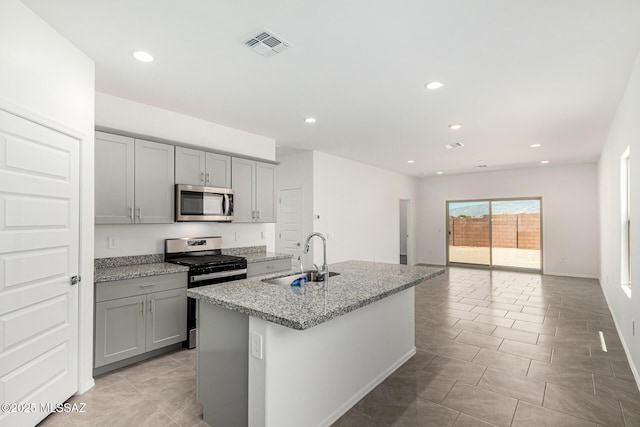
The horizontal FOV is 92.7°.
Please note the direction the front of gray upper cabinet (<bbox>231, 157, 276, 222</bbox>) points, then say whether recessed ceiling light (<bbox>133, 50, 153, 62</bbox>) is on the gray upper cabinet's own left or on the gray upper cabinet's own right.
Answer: on the gray upper cabinet's own right

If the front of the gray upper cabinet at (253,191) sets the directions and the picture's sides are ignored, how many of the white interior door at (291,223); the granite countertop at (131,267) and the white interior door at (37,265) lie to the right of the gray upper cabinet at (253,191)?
2

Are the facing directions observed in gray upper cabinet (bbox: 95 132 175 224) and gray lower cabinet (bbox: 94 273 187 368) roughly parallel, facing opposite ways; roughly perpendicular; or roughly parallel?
roughly parallel

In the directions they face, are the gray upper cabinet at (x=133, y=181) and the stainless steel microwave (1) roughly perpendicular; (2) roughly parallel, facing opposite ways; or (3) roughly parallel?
roughly parallel

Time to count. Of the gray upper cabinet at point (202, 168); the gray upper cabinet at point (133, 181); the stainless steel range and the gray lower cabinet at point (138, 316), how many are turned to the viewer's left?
0

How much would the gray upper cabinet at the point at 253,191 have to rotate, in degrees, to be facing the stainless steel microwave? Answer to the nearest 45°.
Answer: approximately 90° to its right

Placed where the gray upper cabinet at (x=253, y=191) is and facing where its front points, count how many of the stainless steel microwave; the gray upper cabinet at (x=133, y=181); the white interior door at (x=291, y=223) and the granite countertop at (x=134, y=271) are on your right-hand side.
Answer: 3

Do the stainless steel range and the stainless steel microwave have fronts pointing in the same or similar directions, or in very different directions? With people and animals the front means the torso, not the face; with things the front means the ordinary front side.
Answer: same or similar directions

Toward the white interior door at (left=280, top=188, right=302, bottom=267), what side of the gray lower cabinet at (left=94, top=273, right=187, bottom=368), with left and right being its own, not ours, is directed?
left

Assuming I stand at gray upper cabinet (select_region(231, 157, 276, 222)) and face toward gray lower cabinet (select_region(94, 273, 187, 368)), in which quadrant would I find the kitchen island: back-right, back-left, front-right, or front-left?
front-left

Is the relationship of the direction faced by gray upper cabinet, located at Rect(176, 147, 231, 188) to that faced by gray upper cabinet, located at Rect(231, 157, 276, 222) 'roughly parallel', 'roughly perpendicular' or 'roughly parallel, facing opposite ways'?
roughly parallel

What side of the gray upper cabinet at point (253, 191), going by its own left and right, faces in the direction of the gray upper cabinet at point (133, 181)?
right

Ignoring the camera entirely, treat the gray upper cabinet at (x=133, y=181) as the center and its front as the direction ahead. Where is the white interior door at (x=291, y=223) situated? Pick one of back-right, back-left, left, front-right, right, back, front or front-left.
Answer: left

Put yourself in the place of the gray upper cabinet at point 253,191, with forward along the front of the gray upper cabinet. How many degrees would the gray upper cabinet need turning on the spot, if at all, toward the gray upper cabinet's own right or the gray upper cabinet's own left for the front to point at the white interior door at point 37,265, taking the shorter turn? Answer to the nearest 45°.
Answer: approximately 90° to the gray upper cabinet's own right

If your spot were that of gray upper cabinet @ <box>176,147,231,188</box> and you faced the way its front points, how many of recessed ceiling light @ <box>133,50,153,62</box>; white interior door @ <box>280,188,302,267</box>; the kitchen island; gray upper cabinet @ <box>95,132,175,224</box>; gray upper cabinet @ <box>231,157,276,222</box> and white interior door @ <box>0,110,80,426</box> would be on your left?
2

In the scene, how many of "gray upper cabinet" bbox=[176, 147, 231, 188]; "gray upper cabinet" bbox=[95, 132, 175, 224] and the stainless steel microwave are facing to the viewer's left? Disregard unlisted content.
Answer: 0
